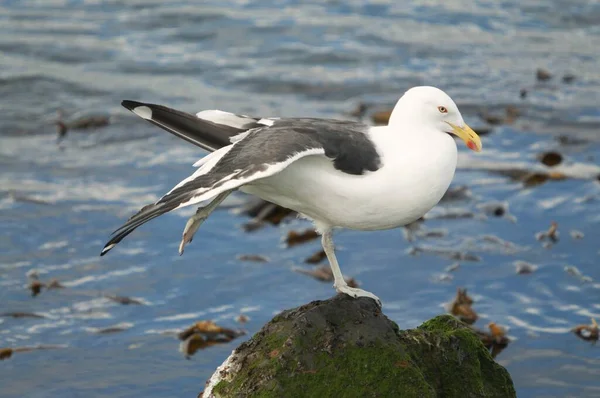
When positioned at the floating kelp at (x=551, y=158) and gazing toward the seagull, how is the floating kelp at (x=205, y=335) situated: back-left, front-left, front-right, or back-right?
front-right

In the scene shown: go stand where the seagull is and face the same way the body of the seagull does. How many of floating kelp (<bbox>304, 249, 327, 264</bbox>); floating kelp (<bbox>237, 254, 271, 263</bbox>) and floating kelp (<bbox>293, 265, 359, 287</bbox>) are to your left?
3

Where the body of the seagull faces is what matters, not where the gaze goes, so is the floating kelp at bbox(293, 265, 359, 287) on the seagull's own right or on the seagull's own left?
on the seagull's own left

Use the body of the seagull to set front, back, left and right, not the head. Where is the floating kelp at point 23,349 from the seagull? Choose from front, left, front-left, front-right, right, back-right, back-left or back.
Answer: back-left

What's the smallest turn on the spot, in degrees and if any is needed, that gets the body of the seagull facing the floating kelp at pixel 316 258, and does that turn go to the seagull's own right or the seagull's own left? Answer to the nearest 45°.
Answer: approximately 90° to the seagull's own left

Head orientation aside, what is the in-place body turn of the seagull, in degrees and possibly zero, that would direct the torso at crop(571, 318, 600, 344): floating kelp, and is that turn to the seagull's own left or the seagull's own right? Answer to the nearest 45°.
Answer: approximately 45° to the seagull's own left

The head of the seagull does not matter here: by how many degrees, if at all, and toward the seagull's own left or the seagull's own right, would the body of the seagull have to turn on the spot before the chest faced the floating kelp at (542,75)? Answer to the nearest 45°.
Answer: approximately 90° to the seagull's own left

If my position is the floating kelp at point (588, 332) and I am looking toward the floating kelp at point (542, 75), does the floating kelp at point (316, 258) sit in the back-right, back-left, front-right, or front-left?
front-left

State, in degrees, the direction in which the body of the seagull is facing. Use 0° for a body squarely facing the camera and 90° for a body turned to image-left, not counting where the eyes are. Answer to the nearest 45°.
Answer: approximately 270°
